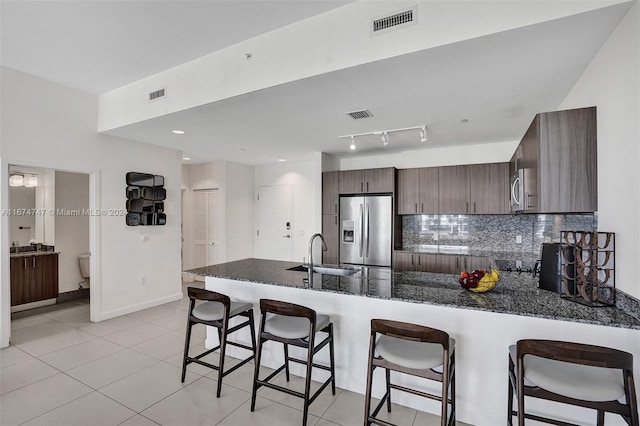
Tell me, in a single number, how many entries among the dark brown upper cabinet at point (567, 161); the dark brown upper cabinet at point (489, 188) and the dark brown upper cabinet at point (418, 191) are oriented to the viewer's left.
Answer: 1

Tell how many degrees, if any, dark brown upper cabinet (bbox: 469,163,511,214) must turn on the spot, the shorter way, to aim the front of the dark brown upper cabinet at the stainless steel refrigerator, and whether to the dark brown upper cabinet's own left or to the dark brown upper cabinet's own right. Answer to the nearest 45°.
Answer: approximately 90° to the dark brown upper cabinet's own right

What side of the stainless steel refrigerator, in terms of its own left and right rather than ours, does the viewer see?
front

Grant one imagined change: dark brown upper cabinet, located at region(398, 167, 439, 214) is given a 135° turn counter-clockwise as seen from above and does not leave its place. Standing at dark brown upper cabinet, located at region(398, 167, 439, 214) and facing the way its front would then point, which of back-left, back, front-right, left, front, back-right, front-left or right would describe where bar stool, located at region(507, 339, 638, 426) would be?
back-right

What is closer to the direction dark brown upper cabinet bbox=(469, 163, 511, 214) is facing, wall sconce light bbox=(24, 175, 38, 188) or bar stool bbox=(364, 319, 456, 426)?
the bar stool

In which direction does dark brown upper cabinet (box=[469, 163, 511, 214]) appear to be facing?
toward the camera

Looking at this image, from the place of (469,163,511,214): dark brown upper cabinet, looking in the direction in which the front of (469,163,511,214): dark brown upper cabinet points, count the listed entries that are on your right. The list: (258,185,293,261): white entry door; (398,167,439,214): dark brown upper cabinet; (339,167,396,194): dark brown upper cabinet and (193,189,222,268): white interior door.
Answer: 4

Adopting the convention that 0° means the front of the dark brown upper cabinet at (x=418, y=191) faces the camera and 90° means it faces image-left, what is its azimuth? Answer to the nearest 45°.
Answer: approximately 0°

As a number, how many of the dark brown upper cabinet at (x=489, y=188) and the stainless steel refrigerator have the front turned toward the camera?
2

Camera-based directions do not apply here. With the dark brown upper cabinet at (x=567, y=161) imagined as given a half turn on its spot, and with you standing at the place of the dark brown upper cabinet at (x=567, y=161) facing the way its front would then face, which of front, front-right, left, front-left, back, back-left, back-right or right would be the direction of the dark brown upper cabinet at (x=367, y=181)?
back-left

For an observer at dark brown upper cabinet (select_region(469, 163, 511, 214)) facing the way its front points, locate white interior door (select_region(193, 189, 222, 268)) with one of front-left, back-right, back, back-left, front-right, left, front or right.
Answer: right

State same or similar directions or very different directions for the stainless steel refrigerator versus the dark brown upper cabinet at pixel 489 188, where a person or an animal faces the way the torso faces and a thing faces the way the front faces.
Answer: same or similar directions

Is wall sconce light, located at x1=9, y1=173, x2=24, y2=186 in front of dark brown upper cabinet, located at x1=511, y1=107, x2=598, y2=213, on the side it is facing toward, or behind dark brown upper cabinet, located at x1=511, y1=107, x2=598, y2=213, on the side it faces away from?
in front

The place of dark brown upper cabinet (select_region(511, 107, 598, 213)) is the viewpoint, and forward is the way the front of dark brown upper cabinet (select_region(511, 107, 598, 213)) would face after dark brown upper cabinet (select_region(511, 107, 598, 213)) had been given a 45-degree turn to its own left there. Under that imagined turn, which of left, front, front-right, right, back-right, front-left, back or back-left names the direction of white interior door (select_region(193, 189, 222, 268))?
front-right

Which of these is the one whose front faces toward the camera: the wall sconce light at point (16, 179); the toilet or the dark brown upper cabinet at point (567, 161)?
the wall sconce light

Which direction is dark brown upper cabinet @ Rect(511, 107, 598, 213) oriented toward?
to the viewer's left
